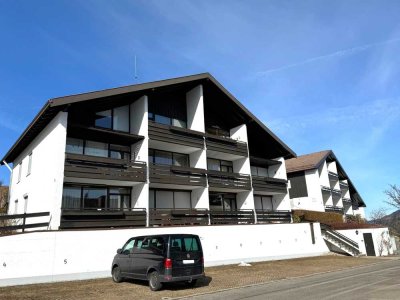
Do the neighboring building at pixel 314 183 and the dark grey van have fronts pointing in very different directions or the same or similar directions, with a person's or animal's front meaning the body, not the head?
very different directions

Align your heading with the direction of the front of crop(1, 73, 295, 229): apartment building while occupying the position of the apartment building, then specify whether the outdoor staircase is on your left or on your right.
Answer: on your left

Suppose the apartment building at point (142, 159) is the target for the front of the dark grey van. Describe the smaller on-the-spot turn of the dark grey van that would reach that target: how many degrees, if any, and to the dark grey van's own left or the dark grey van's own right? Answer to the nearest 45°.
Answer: approximately 45° to the dark grey van's own right

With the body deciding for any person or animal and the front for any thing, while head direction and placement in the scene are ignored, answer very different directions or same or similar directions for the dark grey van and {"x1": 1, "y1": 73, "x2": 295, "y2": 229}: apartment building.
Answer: very different directions

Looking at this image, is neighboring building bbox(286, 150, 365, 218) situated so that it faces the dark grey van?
no

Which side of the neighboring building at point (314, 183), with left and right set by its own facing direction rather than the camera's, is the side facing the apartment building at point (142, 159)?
right

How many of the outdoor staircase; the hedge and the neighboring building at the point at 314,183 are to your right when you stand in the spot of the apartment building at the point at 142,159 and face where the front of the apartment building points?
0

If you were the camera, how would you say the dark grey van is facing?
facing away from the viewer and to the left of the viewer

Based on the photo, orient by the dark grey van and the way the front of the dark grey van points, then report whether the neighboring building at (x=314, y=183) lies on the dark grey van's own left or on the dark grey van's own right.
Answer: on the dark grey van's own right

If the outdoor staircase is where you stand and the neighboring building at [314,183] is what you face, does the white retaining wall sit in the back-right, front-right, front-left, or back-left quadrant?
back-left

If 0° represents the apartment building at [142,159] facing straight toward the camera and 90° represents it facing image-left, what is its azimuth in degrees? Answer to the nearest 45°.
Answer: approximately 315°

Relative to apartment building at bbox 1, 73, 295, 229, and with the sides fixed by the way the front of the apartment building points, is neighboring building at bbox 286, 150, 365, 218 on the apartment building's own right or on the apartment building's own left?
on the apartment building's own left

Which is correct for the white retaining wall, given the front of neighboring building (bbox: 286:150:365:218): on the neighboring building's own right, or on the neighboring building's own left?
on the neighboring building's own right

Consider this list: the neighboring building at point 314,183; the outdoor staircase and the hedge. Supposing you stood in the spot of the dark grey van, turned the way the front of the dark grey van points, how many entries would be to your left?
0

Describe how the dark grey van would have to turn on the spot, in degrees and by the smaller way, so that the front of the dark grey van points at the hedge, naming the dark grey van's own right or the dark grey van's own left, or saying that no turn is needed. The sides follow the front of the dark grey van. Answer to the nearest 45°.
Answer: approximately 90° to the dark grey van's own right

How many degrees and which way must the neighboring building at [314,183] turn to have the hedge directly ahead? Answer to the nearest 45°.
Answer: approximately 45° to its right

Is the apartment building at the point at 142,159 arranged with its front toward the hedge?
no
